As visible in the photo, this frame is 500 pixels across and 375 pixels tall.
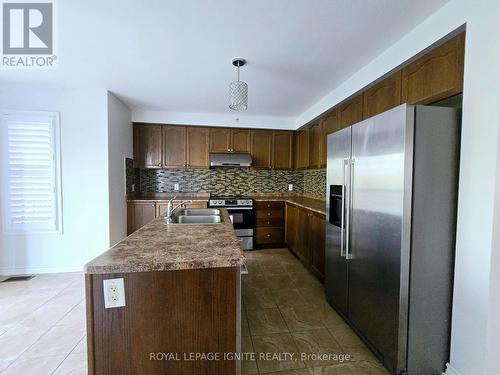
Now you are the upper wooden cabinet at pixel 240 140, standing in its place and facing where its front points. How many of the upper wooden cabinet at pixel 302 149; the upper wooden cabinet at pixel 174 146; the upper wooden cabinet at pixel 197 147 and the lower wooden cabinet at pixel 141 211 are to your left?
1

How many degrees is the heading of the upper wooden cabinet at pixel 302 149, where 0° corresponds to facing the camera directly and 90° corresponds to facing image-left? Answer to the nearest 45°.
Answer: approximately 90°

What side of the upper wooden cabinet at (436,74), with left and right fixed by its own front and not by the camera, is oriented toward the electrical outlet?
front

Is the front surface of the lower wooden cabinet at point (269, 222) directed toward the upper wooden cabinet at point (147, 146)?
no

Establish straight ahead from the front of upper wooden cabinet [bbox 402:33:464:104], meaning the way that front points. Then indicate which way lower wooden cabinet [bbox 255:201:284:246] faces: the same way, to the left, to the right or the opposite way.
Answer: to the left

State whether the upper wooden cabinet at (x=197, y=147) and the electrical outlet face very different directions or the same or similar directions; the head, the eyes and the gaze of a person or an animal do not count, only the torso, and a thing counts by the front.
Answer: same or similar directions

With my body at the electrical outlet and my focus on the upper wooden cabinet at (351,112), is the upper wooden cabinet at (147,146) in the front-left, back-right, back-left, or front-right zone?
front-left

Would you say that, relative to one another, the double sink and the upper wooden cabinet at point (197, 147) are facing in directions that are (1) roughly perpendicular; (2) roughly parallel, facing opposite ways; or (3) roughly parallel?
roughly perpendicular

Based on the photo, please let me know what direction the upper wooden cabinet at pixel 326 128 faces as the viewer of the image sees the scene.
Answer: facing to the left of the viewer

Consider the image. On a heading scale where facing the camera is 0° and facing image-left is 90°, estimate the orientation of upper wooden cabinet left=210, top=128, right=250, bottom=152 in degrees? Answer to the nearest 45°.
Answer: approximately 0°

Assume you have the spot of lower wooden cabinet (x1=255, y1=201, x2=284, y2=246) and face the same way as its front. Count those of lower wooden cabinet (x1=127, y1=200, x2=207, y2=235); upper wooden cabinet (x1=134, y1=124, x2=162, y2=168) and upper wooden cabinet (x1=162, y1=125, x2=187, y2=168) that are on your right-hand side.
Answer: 3

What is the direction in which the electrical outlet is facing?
toward the camera

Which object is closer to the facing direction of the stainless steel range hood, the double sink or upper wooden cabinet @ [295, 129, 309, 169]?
the double sink

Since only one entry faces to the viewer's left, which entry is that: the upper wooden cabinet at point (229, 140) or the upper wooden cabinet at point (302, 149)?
the upper wooden cabinet at point (302, 149)

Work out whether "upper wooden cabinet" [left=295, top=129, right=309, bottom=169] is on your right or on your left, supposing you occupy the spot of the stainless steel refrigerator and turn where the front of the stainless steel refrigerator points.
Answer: on your right

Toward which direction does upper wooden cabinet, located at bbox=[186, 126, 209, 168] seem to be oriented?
toward the camera

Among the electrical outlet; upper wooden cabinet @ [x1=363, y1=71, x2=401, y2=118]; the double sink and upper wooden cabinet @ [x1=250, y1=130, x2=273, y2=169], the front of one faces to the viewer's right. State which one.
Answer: the double sink

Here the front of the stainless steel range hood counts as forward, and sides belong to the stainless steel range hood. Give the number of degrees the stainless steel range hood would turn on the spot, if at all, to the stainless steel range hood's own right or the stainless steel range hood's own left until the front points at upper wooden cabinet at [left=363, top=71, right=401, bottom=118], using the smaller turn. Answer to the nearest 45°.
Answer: approximately 45° to the stainless steel range hood's own left

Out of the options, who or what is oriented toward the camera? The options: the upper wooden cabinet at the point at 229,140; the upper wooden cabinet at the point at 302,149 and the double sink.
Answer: the upper wooden cabinet at the point at 229,140

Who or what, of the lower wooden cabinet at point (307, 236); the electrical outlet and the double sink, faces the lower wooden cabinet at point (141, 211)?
the lower wooden cabinet at point (307, 236)

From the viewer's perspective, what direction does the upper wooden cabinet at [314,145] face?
to the viewer's left
